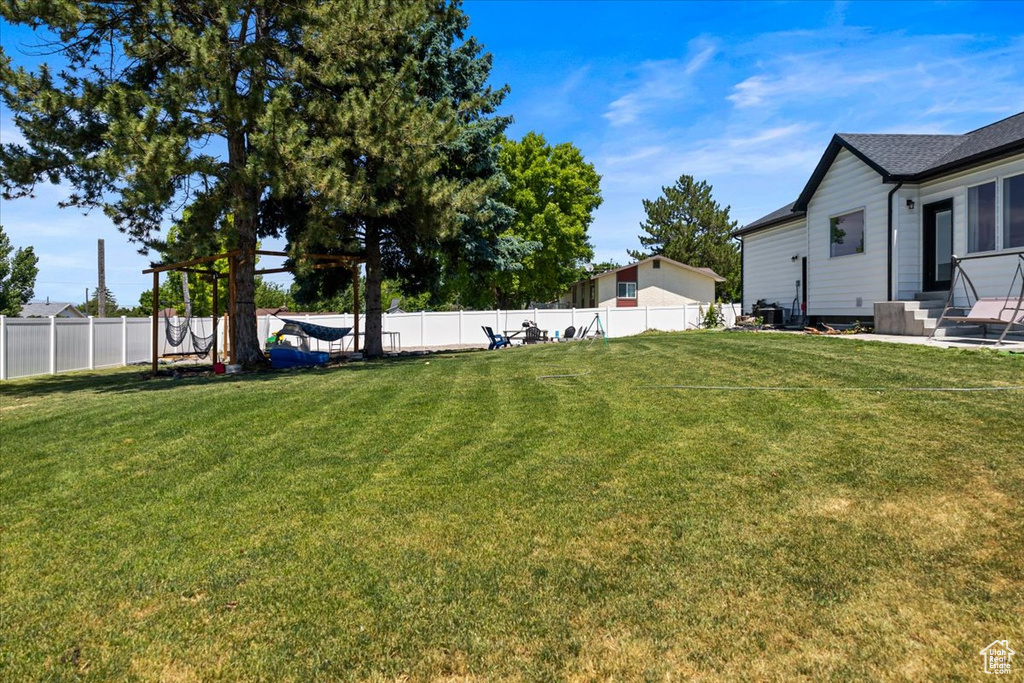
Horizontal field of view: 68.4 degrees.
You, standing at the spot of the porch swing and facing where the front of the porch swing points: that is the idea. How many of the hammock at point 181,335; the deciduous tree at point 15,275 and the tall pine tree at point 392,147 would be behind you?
0

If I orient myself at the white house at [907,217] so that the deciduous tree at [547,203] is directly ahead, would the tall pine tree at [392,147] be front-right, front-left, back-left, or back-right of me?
front-left

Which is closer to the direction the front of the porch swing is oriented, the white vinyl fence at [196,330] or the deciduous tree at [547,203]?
the white vinyl fence

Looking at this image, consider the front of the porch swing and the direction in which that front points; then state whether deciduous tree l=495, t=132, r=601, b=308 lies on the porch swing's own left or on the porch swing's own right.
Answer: on the porch swing's own right

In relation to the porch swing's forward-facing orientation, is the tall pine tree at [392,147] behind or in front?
in front

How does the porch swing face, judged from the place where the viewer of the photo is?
facing the viewer and to the left of the viewer

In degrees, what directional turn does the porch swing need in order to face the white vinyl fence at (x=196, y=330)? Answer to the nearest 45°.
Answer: approximately 45° to its right

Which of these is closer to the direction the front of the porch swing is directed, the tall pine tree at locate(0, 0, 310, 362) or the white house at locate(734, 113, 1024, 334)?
the tall pine tree

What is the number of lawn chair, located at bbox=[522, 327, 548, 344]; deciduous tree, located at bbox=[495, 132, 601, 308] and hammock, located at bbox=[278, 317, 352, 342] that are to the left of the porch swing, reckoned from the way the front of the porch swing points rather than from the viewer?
0

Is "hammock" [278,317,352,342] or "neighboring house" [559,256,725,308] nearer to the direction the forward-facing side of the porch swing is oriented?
the hammock

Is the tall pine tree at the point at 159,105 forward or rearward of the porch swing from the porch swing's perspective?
forward

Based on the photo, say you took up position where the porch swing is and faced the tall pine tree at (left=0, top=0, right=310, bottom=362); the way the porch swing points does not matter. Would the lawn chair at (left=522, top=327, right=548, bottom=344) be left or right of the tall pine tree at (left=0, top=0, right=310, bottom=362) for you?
right

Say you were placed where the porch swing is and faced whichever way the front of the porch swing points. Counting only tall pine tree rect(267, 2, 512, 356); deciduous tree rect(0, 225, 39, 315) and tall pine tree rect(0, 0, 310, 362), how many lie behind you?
0

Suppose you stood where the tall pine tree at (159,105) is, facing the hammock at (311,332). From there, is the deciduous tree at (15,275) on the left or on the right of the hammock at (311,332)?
left
